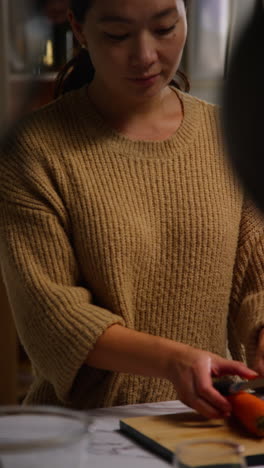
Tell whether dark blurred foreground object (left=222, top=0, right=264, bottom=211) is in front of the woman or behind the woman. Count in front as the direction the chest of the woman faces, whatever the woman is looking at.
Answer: in front

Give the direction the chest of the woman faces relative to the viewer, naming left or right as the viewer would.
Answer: facing the viewer and to the right of the viewer

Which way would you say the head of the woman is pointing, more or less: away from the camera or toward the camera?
toward the camera
